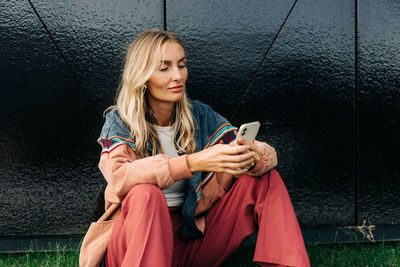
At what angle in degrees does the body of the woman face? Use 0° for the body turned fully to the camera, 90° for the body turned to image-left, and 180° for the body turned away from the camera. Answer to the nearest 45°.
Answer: approximately 315°
